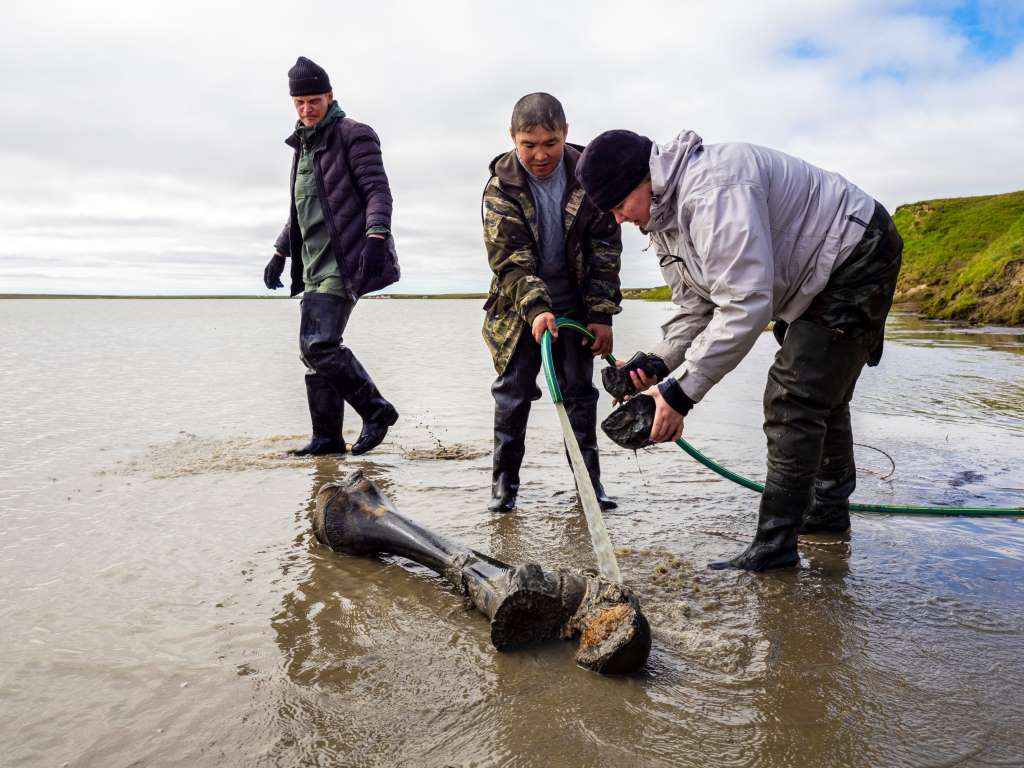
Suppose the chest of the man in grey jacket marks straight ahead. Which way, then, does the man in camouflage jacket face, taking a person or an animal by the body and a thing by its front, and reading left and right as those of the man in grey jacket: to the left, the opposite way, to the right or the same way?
to the left

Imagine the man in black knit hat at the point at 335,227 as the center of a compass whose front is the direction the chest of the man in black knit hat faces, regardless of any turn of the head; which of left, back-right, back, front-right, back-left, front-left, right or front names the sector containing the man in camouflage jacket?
left

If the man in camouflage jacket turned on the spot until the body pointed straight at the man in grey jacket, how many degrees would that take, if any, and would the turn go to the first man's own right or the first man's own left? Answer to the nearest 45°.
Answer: approximately 45° to the first man's own left

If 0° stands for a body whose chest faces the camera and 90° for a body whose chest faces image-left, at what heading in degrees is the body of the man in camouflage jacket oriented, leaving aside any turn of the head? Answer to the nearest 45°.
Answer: approximately 0°

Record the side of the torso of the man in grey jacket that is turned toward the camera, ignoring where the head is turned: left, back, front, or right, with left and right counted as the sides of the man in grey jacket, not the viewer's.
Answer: left

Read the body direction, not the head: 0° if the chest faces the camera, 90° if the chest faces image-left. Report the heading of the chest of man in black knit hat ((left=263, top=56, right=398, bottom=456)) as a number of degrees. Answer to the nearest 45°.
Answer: approximately 45°

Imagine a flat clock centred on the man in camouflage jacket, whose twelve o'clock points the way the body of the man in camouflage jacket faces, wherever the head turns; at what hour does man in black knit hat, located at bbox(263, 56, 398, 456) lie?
The man in black knit hat is roughly at 4 o'clock from the man in camouflage jacket.

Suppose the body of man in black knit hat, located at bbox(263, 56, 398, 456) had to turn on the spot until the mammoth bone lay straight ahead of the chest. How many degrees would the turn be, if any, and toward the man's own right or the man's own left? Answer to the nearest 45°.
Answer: approximately 45° to the man's own left

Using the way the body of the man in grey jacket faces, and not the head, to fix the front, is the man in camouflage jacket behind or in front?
in front

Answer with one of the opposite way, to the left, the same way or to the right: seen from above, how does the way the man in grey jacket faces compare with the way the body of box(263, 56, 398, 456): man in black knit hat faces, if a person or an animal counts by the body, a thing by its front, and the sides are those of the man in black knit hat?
to the right

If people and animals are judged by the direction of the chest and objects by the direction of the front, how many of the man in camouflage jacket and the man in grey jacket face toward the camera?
1
